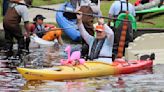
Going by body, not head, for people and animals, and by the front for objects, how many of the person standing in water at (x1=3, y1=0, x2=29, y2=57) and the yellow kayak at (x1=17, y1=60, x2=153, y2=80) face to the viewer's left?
1

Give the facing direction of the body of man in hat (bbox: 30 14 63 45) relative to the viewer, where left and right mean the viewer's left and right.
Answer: facing the viewer and to the right of the viewer

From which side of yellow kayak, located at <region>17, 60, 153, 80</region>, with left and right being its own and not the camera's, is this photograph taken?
left

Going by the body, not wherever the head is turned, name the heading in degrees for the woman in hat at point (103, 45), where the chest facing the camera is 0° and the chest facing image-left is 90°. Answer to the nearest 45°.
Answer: approximately 45°

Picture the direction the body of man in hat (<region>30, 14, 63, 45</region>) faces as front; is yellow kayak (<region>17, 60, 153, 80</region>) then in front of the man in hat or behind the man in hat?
in front
